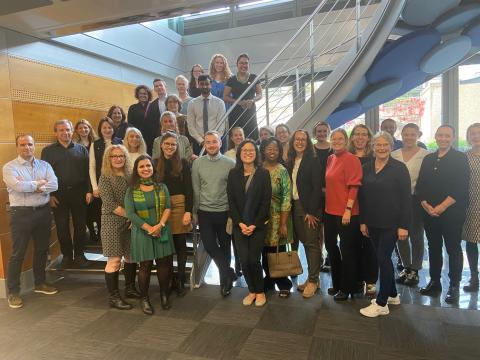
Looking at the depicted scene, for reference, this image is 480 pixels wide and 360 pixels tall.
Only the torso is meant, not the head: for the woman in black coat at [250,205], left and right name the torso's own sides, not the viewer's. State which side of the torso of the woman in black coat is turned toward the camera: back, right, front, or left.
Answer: front

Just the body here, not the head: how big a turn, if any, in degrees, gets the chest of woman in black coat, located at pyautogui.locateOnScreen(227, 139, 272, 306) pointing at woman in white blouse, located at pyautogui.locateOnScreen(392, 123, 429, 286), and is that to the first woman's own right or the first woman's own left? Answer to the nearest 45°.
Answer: approximately 90° to the first woman's own left

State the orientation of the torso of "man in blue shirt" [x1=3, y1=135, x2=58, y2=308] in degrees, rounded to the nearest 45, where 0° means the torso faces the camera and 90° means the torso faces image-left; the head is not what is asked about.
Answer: approximately 315°

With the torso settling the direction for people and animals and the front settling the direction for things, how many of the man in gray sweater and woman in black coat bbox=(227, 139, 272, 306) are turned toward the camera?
2

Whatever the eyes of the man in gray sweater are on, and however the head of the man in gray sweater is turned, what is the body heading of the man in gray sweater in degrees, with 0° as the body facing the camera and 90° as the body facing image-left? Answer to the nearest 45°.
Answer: approximately 0°
